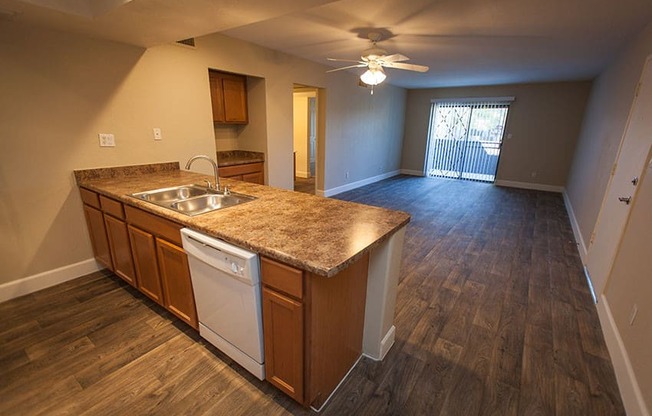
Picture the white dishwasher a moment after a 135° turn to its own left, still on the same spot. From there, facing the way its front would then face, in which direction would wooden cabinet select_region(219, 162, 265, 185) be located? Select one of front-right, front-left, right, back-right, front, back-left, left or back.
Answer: left

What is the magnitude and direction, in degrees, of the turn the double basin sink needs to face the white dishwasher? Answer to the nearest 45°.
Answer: approximately 45° to its left

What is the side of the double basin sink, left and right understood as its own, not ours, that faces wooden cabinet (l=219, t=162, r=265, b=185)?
back

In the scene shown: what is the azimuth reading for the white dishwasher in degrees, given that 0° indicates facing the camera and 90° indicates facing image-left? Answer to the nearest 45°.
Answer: approximately 45°

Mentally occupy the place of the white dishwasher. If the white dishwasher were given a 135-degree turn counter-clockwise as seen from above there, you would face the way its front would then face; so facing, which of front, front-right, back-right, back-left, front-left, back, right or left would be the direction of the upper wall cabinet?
left

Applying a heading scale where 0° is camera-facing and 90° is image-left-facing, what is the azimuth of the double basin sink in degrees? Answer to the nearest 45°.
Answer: approximately 45°

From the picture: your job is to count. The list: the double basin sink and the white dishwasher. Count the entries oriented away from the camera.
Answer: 0

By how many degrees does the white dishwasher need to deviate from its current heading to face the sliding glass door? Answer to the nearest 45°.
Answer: approximately 180°
